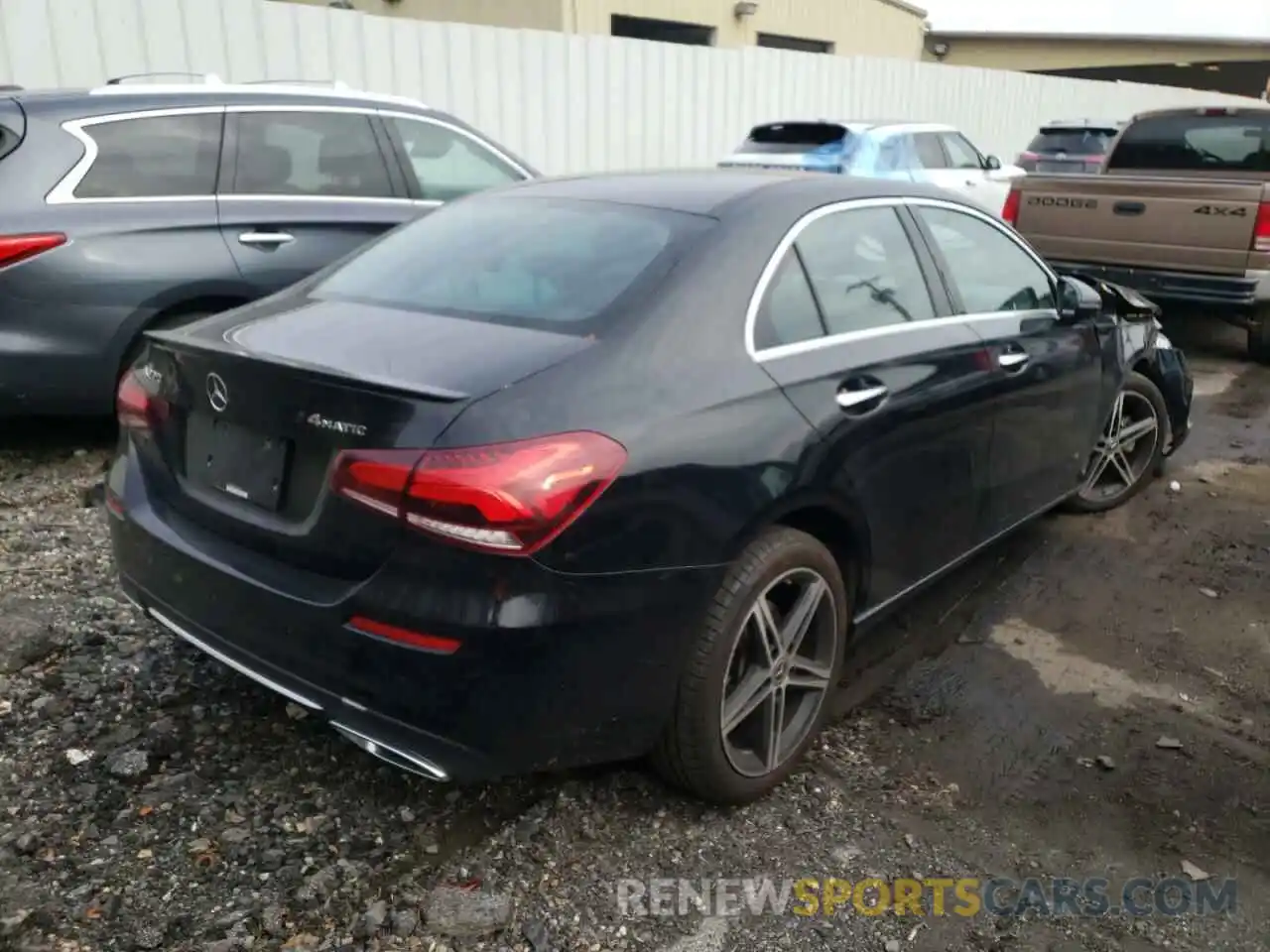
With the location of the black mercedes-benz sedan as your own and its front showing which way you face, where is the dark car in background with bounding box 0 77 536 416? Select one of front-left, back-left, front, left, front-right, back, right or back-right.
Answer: left

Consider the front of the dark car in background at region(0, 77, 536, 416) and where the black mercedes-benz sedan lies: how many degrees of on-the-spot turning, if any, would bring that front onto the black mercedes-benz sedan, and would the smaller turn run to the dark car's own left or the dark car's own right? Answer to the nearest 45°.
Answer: approximately 90° to the dark car's own right

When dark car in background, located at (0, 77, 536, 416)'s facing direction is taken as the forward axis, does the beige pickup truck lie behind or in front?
in front

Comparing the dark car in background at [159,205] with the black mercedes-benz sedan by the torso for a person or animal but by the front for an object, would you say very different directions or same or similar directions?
same or similar directions

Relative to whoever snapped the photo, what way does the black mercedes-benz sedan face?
facing away from the viewer and to the right of the viewer

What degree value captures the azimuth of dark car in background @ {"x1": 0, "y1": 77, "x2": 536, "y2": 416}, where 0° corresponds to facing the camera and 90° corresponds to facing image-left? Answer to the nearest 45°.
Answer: approximately 270°

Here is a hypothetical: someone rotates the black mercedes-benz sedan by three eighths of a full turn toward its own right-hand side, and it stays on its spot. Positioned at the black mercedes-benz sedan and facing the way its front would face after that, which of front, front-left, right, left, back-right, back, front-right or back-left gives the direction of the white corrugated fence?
back

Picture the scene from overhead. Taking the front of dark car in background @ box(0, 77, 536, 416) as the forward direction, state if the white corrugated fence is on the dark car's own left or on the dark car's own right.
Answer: on the dark car's own left

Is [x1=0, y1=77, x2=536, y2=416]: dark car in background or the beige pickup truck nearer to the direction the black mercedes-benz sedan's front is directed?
the beige pickup truck

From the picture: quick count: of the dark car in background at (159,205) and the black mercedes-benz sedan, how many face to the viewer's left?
0

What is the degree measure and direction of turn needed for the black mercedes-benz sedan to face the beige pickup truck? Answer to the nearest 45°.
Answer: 0° — it already faces it
